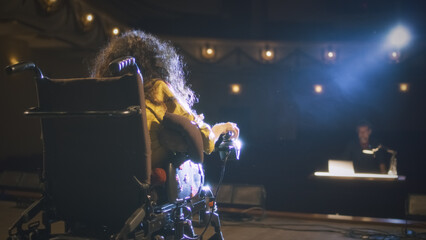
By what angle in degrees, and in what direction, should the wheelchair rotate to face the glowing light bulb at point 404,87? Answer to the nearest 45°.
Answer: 0° — it already faces it

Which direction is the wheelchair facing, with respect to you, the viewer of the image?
facing away from the viewer and to the right of the viewer

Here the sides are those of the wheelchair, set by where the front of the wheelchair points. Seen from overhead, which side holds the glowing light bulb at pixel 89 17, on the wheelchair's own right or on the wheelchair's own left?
on the wheelchair's own left
